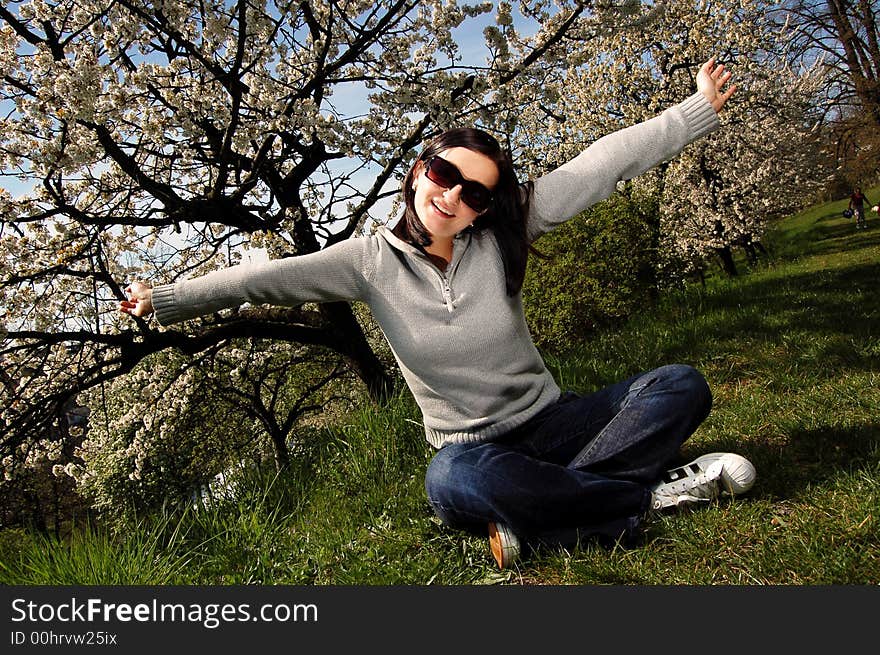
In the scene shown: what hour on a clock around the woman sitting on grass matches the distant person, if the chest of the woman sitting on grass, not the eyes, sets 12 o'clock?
The distant person is roughly at 7 o'clock from the woman sitting on grass.

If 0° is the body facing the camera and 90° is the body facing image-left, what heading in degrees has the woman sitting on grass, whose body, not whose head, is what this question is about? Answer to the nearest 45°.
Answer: approximately 0°
